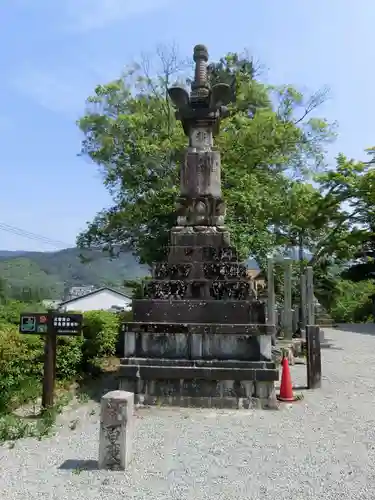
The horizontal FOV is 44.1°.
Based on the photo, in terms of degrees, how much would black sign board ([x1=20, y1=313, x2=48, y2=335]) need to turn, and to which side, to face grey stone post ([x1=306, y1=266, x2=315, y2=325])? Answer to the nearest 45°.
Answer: approximately 90° to its left

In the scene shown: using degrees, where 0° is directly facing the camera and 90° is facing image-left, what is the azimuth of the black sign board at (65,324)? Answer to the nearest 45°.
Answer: approximately 0°

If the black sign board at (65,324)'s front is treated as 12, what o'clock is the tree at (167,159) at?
The tree is roughly at 7 o'clock from the black sign board.

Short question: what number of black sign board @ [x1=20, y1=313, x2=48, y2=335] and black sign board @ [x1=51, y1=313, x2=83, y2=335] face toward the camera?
2

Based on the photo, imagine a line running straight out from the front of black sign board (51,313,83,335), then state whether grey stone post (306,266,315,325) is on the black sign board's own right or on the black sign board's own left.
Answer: on the black sign board's own left

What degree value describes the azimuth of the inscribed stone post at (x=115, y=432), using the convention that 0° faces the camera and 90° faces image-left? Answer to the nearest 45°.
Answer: approximately 0°

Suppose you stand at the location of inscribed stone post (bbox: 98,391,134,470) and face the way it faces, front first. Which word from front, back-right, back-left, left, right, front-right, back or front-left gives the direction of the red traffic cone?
back-left

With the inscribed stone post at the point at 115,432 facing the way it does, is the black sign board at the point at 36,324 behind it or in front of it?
behind

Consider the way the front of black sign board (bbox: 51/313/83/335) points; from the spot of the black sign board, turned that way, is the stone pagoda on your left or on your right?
on your left

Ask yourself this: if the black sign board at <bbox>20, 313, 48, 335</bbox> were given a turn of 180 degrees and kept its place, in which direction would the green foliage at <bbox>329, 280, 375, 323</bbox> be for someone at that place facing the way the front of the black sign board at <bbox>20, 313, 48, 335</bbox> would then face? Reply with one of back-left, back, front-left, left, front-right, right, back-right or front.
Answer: front-right

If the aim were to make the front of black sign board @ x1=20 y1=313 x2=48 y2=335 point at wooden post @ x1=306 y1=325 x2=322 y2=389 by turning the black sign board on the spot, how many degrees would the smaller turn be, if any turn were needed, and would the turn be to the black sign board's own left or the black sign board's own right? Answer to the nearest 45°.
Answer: approximately 90° to the black sign board's own left

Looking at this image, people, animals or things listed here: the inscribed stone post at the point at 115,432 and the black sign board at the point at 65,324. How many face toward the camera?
2

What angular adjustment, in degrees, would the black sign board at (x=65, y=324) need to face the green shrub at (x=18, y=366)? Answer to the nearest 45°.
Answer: approximately 135° to its right
